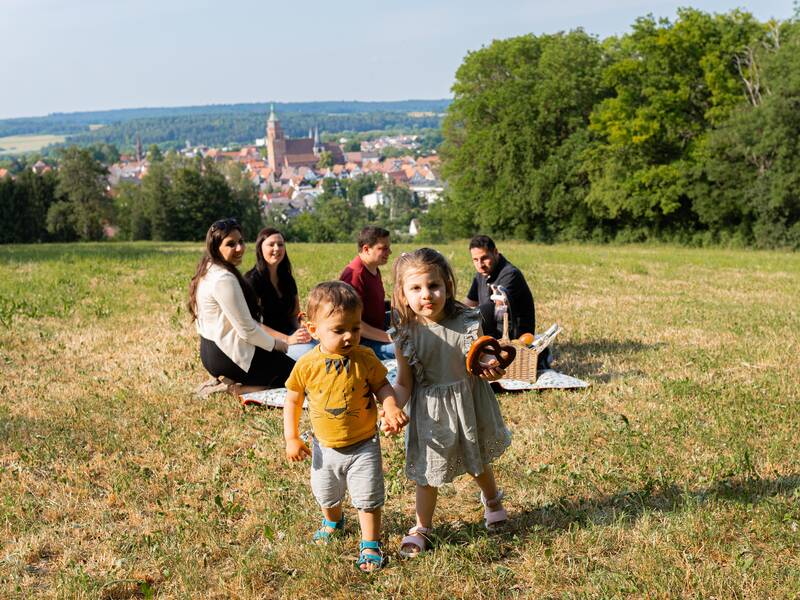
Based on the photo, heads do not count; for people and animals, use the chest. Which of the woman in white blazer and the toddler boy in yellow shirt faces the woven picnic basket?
the woman in white blazer

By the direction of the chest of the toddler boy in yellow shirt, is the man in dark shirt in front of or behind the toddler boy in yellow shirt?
behind

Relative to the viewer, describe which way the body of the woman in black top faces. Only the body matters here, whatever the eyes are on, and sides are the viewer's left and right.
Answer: facing the viewer and to the right of the viewer

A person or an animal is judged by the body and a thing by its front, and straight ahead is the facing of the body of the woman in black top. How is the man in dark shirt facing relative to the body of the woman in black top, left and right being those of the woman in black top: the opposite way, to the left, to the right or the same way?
to the right

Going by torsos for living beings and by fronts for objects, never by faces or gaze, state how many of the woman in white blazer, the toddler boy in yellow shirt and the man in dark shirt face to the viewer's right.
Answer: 1

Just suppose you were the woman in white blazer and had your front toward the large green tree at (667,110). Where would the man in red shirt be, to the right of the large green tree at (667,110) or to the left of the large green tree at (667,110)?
right

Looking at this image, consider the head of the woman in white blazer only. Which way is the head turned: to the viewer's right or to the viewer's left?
to the viewer's right

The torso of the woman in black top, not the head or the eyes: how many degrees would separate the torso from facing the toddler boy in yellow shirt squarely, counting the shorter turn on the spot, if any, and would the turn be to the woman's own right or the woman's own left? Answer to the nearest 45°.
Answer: approximately 45° to the woman's own right

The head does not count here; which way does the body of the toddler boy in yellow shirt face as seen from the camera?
toward the camera

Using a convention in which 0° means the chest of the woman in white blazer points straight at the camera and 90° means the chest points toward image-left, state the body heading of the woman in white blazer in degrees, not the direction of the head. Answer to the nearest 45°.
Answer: approximately 270°

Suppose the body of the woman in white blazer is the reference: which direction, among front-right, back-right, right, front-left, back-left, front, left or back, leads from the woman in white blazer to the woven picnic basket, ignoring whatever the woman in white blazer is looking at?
front

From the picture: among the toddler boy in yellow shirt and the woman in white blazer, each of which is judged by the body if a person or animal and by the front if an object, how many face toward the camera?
1

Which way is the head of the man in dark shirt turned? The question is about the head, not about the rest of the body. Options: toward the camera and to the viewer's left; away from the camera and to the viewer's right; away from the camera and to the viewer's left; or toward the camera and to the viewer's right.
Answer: toward the camera and to the viewer's left

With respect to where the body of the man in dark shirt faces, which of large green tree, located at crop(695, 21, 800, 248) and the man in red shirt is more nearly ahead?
the man in red shirt

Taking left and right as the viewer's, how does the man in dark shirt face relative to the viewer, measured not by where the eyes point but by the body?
facing the viewer and to the left of the viewer

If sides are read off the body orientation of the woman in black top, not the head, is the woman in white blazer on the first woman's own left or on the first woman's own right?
on the first woman's own right
